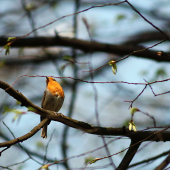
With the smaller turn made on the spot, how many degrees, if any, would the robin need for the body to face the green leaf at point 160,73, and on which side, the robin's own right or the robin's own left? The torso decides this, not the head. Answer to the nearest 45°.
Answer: approximately 45° to the robin's own left

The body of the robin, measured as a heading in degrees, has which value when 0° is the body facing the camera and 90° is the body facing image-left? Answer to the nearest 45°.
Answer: approximately 315°
